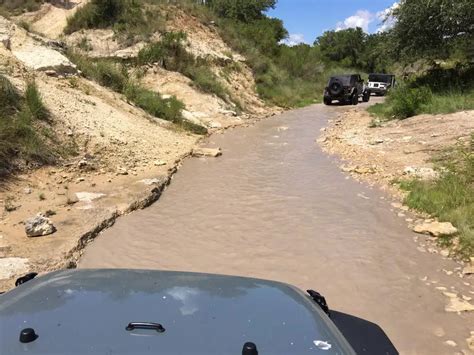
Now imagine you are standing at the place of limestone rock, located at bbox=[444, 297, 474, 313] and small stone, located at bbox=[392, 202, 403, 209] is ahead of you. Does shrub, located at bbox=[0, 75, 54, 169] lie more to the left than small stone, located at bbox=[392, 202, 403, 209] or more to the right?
left

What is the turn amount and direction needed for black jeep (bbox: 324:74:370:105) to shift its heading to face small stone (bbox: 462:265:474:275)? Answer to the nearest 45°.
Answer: approximately 135° to its right

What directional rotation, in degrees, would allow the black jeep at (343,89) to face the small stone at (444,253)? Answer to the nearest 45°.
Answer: approximately 135° to its right

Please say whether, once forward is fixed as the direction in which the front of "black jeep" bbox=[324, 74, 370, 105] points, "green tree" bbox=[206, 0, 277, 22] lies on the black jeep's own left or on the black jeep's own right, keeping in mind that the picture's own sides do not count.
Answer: on the black jeep's own left

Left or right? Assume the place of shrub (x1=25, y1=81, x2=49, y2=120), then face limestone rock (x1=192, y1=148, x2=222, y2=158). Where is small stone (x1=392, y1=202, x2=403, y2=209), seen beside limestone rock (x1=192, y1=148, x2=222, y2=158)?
right

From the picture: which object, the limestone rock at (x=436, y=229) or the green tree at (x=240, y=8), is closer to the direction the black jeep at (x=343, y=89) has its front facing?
the green tree

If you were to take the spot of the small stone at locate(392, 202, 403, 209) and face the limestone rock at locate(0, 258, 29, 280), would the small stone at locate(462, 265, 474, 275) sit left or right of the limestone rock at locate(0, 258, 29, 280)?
left

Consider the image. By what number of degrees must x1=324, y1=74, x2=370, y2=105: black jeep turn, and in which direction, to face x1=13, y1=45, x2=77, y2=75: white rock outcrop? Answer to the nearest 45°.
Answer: approximately 180°

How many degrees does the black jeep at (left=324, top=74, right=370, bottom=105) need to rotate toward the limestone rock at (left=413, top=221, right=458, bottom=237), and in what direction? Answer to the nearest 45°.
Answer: approximately 135° to its right

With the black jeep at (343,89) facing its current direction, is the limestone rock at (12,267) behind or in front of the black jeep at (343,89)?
behind

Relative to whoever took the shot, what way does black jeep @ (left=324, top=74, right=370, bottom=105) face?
facing away from the viewer and to the right of the viewer

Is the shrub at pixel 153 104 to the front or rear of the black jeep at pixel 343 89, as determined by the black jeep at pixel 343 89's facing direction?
to the rear

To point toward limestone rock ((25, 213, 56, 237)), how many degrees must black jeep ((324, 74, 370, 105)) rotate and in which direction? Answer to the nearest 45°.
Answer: approximately 135° to its right
